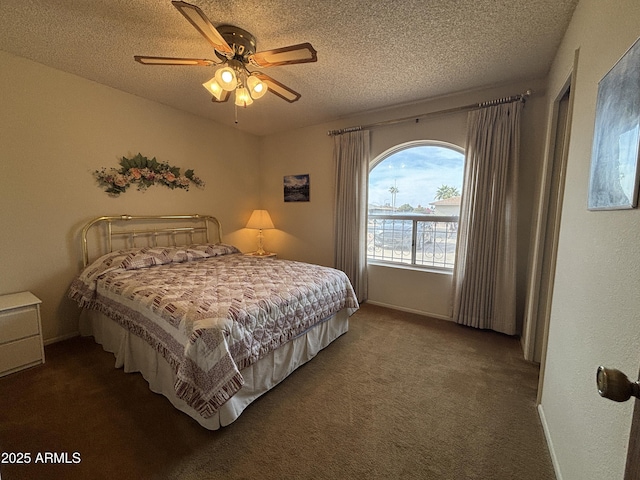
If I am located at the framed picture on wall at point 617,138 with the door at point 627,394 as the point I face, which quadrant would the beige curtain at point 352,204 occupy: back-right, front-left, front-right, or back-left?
back-right

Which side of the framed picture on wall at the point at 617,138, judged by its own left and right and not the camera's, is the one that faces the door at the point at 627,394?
left

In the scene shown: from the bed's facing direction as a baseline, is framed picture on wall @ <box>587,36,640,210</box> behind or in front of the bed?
in front

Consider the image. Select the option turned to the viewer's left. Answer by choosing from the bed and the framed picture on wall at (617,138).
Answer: the framed picture on wall

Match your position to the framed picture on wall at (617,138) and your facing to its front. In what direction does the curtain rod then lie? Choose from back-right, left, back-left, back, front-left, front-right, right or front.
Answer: front-right

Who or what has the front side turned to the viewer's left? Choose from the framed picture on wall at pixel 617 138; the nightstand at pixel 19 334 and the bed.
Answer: the framed picture on wall

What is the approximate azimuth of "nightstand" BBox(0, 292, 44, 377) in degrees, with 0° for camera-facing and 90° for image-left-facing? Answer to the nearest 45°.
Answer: approximately 315°

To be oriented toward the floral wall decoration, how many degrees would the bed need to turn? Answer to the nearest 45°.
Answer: approximately 180°

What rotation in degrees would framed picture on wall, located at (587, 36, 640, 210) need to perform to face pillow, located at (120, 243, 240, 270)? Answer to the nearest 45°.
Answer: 0° — it already faces it

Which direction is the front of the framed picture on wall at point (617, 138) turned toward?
to the viewer's left

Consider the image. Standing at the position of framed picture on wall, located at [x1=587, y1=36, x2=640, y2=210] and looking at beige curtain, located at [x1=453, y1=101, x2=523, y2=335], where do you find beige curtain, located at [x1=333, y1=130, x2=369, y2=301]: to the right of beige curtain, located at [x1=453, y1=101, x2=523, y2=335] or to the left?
left

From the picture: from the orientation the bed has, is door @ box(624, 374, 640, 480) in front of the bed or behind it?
in front
